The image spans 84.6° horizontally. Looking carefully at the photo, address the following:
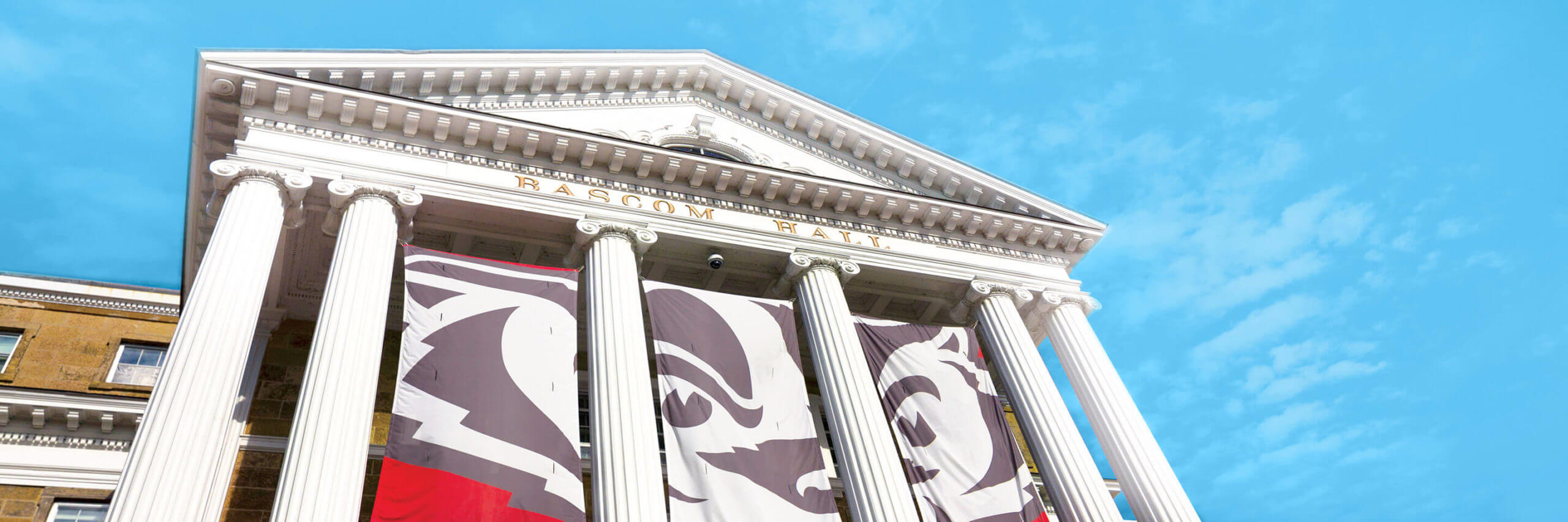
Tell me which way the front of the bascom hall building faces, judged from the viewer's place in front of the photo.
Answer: facing the viewer and to the right of the viewer
